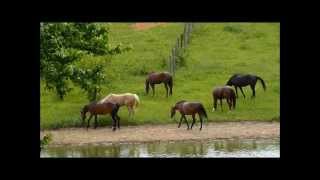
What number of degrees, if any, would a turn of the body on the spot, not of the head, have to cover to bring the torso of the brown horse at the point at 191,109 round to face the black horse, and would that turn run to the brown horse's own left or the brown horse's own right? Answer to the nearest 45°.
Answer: approximately 135° to the brown horse's own right

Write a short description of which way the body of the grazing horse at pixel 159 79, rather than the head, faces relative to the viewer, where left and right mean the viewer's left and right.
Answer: facing to the left of the viewer

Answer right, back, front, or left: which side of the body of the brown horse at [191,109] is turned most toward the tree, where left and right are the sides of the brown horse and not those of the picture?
front

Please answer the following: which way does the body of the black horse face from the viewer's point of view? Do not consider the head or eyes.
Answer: to the viewer's left

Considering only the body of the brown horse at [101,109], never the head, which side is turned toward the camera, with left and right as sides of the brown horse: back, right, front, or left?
left

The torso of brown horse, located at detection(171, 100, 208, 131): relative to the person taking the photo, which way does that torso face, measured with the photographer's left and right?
facing to the left of the viewer
